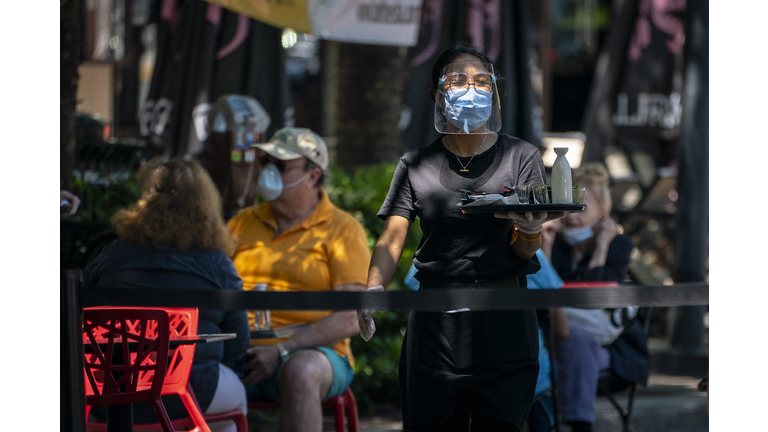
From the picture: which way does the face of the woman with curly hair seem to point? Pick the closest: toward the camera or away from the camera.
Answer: away from the camera

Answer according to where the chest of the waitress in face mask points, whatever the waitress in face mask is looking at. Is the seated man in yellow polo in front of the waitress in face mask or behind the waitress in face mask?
behind

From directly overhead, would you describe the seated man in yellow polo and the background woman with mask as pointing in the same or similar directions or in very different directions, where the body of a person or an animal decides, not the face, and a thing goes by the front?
same or similar directions

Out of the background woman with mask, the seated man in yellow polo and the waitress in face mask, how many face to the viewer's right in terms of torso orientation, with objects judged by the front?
0

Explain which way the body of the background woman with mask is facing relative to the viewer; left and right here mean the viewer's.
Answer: facing the viewer and to the left of the viewer

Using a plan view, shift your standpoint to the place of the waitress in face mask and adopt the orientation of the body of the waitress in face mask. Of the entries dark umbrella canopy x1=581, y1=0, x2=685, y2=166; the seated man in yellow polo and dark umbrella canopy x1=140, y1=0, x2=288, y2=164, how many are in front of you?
0

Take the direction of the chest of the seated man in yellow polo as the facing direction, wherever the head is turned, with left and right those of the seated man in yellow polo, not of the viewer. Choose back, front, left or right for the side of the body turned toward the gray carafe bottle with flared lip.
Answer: left

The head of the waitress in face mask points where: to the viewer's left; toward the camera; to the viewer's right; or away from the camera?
toward the camera

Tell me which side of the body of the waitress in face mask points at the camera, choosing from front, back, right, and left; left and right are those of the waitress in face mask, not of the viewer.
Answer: front

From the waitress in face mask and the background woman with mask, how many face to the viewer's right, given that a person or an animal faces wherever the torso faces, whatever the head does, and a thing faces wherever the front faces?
0

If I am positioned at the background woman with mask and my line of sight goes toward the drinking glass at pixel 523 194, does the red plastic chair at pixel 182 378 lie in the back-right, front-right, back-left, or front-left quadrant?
front-right

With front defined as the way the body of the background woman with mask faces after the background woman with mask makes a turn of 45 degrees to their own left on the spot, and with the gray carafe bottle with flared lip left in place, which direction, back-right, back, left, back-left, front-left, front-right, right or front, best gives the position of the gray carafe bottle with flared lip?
front
